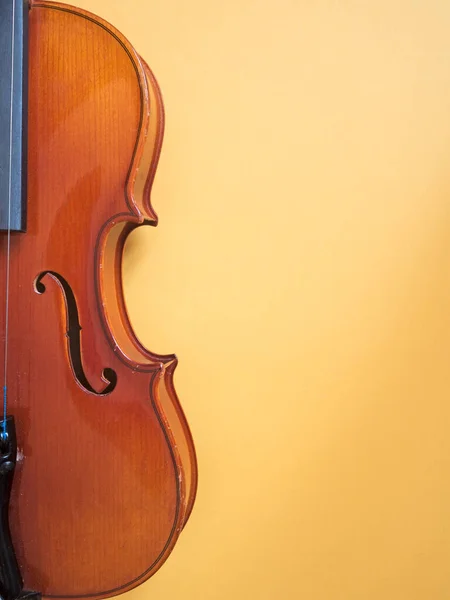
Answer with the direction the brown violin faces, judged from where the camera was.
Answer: facing the viewer
